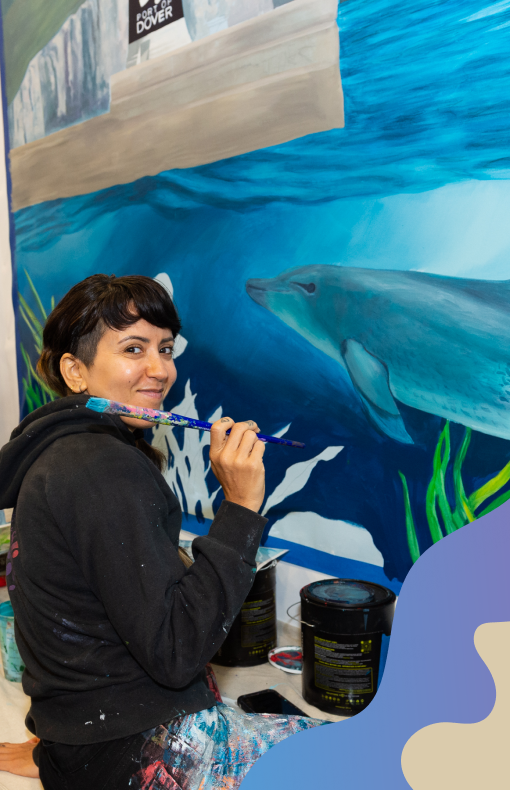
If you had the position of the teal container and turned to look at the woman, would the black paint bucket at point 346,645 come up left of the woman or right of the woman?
left

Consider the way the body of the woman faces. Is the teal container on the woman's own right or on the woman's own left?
on the woman's own left

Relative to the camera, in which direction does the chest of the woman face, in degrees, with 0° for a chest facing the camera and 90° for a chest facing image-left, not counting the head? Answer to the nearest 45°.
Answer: approximately 270°

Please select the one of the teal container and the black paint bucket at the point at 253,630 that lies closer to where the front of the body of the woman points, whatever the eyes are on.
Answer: the black paint bucket

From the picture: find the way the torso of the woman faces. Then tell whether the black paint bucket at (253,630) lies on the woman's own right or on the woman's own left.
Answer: on the woman's own left
